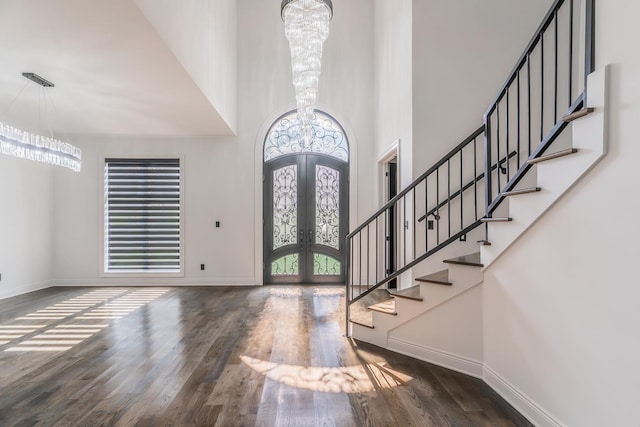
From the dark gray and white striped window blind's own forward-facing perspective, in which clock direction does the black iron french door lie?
The black iron french door is roughly at 10 o'clock from the dark gray and white striped window blind.

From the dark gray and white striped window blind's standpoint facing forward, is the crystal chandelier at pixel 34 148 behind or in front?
in front

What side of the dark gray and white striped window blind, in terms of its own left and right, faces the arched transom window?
left

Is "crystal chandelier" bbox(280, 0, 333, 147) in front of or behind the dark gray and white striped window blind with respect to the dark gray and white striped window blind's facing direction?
in front

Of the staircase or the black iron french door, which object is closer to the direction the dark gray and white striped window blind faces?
the staircase

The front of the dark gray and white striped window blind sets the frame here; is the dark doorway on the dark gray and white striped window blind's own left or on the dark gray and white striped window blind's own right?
on the dark gray and white striped window blind's own left

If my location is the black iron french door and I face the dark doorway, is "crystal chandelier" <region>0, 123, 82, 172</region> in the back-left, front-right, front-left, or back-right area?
back-right

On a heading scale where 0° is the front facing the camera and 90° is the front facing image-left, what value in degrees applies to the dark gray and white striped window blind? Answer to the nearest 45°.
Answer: approximately 0°
